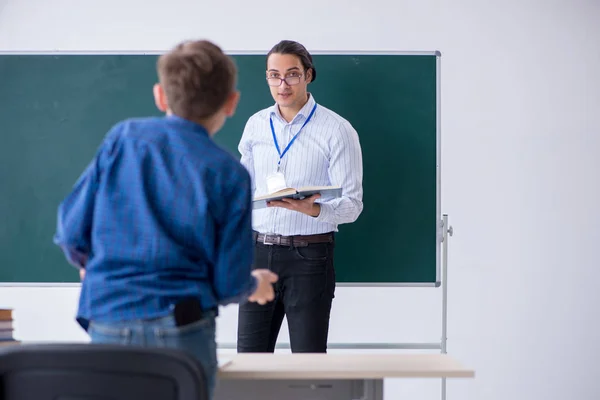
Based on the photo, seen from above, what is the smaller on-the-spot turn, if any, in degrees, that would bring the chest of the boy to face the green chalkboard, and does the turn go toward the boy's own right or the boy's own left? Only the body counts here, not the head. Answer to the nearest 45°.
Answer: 0° — they already face it

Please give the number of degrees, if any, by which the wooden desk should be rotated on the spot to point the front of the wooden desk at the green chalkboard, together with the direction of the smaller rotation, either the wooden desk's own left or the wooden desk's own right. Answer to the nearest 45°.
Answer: approximately 180°

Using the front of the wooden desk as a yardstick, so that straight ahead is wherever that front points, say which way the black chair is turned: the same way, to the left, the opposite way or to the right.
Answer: the opposite way

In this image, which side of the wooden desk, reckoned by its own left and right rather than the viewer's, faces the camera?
front

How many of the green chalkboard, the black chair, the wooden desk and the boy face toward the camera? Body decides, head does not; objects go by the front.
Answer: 2

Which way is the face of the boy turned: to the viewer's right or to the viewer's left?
to the viewer's right

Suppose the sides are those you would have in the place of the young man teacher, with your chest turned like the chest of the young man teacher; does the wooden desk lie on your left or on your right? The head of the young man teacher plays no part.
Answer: on your left

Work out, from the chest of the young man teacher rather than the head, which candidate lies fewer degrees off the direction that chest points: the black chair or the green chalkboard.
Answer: the black chair

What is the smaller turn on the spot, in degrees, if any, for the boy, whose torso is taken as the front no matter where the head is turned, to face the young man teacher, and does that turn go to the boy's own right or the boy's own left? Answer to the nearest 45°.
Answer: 0° — they already face them

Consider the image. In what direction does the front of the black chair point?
away from the camera

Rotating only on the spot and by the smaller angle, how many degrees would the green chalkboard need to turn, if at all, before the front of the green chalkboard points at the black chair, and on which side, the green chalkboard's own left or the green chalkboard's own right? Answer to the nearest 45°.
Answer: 0° — it already faces it

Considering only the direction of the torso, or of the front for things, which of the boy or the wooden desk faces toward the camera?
the wooden desk

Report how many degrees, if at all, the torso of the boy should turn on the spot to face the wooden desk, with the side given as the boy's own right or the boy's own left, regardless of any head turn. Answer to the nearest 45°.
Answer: approximately 45° to the boy's own right

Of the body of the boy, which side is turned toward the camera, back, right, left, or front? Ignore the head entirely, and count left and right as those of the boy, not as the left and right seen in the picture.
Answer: back

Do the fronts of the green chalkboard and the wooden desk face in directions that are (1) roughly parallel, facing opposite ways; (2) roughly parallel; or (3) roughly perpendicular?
roughly parallel

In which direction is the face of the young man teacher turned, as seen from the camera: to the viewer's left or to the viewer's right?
to the viewer's left

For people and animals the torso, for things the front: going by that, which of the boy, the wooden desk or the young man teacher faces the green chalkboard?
the boy

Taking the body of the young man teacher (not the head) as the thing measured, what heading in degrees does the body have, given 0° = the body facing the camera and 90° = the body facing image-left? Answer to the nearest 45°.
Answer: approximately 45°
